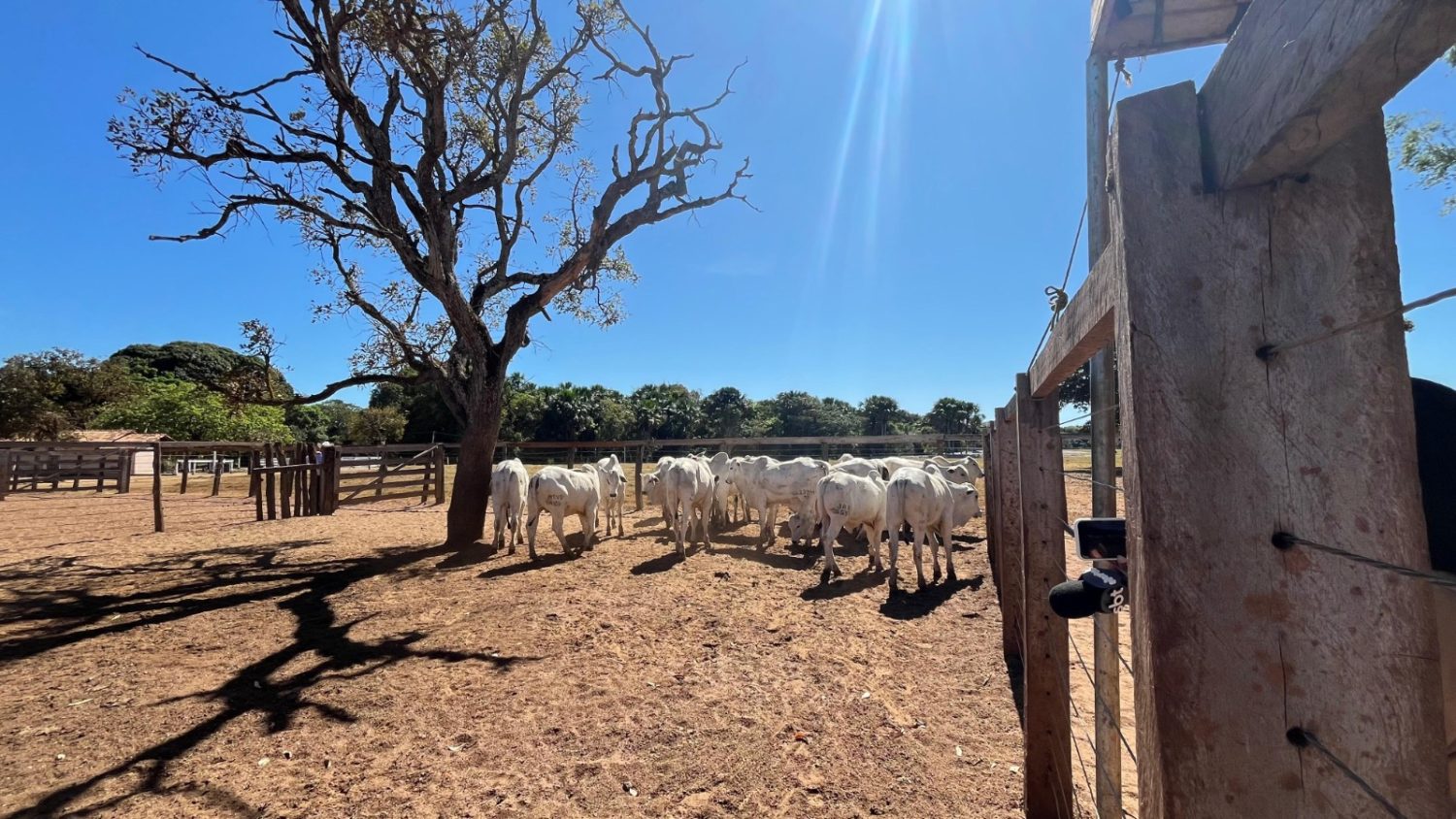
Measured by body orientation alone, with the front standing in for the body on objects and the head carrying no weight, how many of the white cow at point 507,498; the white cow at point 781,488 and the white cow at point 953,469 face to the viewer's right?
1

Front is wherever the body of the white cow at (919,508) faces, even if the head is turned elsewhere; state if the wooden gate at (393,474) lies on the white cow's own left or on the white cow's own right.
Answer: on the white cow's own left

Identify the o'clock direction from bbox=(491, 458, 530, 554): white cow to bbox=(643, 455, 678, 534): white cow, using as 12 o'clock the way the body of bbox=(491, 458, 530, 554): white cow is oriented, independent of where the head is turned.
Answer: bbox=(643, 455, 678, 534): white cow is roughly at 2 o'clock from bbox=(491, 458, 530, 554): white cow.

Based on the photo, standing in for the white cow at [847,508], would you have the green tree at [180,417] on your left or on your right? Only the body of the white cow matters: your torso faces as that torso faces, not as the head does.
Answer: on your left

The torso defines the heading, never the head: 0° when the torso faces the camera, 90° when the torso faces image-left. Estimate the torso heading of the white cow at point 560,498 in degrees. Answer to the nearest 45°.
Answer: approximately 225°

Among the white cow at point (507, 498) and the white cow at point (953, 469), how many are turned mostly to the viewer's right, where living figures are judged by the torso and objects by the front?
1

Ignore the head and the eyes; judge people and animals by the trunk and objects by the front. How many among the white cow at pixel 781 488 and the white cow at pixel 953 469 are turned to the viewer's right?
1

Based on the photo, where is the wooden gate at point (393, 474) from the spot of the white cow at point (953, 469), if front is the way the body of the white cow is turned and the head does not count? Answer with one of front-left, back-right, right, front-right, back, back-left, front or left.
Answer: back

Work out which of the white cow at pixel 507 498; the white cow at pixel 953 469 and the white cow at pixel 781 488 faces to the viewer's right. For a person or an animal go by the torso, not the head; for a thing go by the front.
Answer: the white cow at pixel 953 469

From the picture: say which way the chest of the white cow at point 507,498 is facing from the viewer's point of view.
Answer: away from the camera

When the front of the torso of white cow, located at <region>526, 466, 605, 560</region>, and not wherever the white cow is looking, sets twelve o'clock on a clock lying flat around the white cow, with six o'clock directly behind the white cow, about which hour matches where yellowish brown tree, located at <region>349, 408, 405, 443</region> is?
The yellowish brown tree is roughly at 10 o'clock from the white cow.
